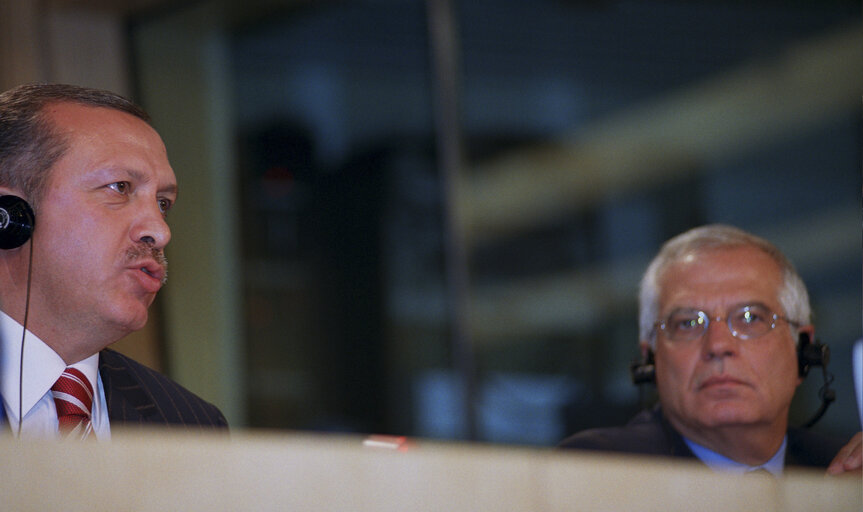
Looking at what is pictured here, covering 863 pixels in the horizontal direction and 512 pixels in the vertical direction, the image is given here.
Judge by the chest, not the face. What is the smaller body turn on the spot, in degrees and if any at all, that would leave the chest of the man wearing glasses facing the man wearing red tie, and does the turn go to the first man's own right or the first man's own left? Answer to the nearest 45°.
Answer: approximately 45° to the first man's own right

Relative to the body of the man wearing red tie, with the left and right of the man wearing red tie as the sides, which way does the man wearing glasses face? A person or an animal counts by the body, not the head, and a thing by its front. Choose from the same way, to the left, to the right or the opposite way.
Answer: to the right

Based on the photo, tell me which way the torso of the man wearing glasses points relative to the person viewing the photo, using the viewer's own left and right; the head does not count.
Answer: facing the viewer

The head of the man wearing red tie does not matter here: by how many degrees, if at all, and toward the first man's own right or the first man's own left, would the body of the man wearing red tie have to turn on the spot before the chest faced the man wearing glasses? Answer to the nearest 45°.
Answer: approximately 45° to the first man's own left

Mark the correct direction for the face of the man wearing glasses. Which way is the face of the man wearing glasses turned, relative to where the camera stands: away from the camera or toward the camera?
toward the camera

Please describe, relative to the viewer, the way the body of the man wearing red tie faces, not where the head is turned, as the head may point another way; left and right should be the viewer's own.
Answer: facing the viewer and to the right of the viewer

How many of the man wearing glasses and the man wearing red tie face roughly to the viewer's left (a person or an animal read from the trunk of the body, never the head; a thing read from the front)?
0
